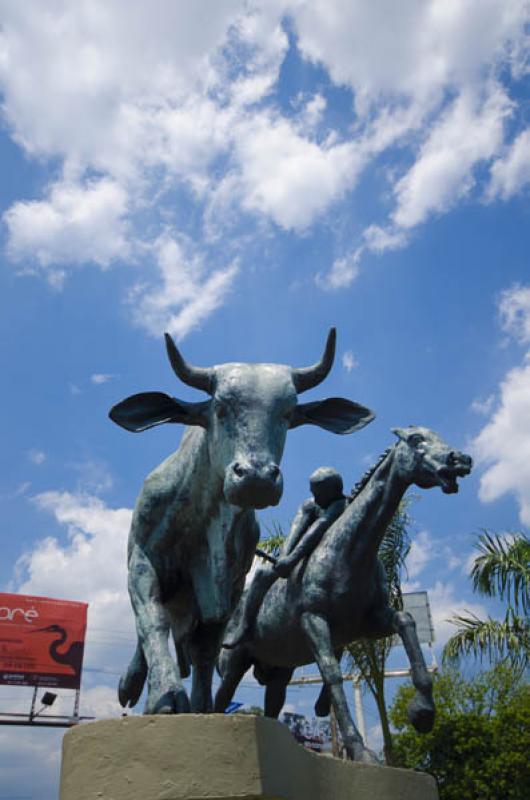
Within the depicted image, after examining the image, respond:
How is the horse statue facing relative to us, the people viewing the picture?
facing the viewer and to the right of the viewer

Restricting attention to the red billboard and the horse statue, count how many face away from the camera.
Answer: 0

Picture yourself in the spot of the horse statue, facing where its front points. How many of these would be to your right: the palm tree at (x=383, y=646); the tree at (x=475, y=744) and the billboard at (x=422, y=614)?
0

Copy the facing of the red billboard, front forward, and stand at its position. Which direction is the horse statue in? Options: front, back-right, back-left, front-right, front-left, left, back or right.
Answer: front

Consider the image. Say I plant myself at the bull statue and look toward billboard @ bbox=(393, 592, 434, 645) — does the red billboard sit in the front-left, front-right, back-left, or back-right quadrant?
front-left

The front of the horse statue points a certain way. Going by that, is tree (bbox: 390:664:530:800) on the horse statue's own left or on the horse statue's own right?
on the horse statue's own left

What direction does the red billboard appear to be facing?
toward the camera

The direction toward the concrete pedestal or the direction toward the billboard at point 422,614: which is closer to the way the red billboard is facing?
the concrete pedestal

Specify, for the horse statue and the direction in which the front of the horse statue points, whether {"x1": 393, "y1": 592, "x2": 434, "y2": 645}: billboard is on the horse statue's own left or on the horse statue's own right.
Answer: on the horse statue's own left
